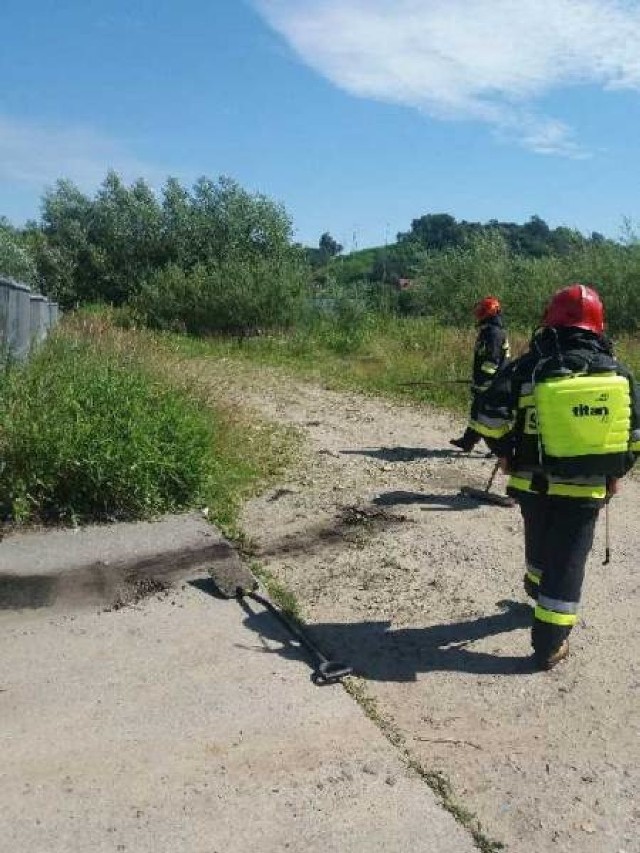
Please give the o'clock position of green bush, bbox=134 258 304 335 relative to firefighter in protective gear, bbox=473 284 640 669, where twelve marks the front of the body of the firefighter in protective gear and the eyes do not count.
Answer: The green bush is roughly at 11 o'clock from the firefighter in protective gear.

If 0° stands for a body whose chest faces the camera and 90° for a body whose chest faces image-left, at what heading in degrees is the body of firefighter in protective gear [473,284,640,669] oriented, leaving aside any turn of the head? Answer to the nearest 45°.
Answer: approximately 180°

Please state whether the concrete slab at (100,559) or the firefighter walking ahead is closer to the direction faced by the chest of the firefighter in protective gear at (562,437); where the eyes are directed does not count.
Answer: the firefighter walking ahead

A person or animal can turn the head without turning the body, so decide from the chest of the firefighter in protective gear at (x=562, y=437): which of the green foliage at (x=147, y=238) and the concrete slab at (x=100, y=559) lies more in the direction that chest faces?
the green foliage

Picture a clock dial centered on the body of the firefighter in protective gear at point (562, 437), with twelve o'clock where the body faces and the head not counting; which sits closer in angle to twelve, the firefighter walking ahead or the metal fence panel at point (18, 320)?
the firefighter walking ahead

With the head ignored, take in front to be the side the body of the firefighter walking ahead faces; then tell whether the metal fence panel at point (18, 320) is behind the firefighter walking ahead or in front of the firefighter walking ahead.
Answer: in front

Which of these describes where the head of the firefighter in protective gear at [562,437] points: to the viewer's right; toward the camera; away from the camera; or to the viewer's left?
away from the camera

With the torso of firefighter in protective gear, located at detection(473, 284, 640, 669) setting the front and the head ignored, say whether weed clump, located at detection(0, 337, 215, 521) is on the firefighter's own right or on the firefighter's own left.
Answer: on the firefighter's own left
